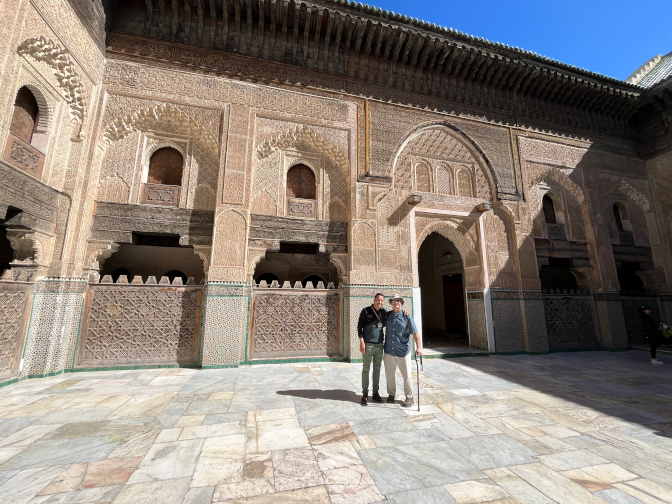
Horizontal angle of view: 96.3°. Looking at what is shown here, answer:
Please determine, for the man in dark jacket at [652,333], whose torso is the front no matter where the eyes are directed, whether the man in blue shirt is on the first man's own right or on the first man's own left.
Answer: on the first man's own right

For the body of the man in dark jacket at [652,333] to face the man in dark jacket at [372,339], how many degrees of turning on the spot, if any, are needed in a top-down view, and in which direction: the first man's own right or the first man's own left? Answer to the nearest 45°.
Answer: approximately 90° to the first man's own right

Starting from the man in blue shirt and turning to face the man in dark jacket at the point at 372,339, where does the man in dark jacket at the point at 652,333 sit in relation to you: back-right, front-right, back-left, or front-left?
back-right
